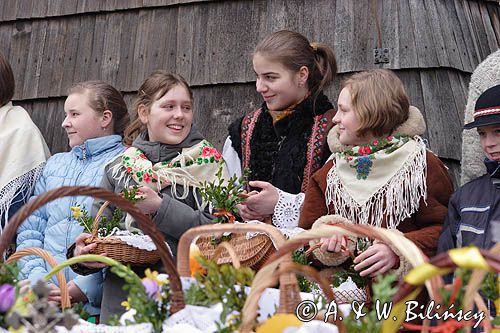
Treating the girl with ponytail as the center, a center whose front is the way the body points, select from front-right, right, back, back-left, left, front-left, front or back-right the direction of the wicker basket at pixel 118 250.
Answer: front

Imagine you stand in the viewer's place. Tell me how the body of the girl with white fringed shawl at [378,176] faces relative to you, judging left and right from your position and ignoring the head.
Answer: facing the viewer and to the left of the viewer

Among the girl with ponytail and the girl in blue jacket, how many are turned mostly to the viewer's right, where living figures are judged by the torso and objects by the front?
0

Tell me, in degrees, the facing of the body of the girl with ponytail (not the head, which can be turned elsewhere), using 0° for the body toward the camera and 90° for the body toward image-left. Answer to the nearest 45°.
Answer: approximately 45°

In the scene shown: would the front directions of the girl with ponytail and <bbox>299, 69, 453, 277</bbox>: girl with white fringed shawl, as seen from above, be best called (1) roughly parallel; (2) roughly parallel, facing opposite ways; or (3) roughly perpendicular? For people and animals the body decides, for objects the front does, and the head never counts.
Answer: roughly parallel

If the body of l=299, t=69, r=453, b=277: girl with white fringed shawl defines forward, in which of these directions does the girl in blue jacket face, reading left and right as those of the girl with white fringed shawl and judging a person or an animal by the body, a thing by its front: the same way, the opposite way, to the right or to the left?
the same way

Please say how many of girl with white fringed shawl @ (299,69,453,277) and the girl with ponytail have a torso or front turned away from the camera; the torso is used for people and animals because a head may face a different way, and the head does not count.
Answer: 0

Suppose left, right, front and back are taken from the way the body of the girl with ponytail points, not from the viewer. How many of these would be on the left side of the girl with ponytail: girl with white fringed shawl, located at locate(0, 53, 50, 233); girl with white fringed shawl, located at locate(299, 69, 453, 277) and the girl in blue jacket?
1

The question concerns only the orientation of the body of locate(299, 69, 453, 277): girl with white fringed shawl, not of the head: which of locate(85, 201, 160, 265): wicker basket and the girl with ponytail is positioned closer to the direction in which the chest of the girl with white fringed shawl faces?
the wicker basket

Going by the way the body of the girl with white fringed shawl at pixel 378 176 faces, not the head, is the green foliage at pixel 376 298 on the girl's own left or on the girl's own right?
on the girl's own left

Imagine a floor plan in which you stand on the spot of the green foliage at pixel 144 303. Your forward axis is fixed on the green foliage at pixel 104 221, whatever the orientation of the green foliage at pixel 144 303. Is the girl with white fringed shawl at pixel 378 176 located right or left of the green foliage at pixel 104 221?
right

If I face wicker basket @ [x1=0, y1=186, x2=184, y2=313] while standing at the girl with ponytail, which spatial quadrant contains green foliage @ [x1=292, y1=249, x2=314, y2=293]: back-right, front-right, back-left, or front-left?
front-left

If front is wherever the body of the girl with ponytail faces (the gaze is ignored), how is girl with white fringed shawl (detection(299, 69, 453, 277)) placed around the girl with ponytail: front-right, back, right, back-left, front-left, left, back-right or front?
left
